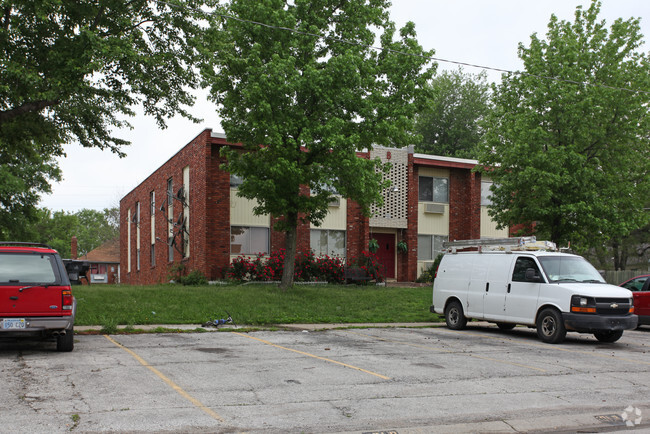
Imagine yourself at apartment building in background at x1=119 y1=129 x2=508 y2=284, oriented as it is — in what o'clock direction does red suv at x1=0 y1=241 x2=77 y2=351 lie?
The red suv is roughly at 2 o'clock from the apartment building in background.

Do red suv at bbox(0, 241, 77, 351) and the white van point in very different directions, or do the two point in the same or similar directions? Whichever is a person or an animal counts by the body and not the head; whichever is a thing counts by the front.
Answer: very different directions

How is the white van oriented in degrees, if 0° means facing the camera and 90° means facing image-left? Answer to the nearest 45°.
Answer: approximately 315°

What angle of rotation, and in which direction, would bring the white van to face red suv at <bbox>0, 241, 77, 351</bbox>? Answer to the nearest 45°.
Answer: approximately 90° to its right

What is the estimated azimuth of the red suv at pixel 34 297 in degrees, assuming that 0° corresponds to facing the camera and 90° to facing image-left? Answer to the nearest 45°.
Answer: approximately 180°

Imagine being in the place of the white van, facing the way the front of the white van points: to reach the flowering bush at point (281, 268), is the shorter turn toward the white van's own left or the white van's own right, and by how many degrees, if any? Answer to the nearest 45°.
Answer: approximately 180°

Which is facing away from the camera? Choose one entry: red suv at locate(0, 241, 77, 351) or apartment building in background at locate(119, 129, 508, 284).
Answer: the red suv

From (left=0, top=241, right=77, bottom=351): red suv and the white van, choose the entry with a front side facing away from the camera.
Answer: the red suv
